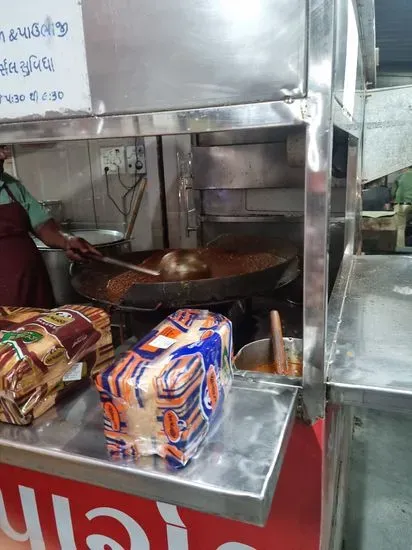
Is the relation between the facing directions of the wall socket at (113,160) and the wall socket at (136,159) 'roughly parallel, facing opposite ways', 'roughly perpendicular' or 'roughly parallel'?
roughly parallel

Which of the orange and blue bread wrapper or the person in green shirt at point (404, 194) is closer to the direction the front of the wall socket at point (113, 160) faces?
the orange and blue bread wrapper

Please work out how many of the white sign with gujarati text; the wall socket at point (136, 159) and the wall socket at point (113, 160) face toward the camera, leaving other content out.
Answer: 3

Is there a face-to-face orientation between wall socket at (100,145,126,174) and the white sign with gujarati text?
no

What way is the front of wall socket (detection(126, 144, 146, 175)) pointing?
toward the camera

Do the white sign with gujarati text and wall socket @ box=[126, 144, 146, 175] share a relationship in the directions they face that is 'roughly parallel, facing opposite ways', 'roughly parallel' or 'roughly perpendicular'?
roughly parallel

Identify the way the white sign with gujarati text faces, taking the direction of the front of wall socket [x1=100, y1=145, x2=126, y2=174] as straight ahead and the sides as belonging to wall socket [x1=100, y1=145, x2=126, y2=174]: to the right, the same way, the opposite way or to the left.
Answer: the same way

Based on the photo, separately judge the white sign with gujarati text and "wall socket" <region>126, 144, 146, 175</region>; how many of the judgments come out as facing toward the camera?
2

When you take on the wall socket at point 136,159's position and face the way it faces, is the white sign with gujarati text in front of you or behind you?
in front

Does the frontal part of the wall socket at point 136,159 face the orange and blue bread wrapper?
yes

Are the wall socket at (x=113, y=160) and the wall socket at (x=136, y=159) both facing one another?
no

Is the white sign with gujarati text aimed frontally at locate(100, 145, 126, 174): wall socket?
no

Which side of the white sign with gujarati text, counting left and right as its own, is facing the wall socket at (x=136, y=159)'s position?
back

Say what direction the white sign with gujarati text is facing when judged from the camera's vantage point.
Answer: facing the viewer

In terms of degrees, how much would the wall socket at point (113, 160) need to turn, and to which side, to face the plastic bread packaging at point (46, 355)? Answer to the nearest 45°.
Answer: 0° — it already faces it

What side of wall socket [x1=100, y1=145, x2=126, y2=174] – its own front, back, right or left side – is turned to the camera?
front

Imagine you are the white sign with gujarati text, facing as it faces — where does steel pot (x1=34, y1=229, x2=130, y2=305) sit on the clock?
The steel pot is roughly at 6 o'clock from the white sign with gujarati text.
